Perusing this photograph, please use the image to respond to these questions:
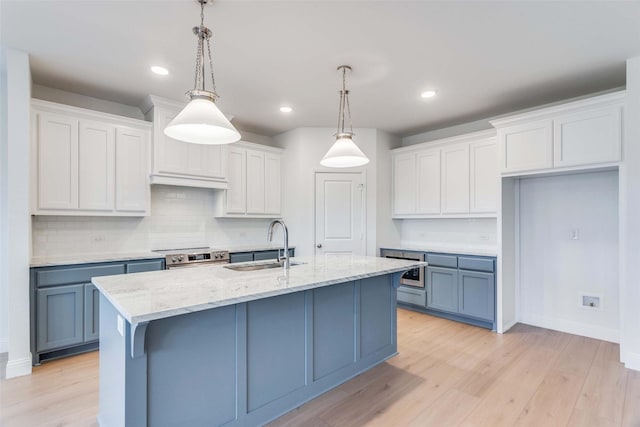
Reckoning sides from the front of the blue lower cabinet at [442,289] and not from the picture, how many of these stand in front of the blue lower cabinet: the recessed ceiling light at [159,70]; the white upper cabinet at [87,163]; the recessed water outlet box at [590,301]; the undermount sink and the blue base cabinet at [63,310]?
4

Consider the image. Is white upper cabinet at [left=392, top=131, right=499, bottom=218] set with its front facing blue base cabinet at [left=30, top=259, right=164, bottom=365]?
yes
